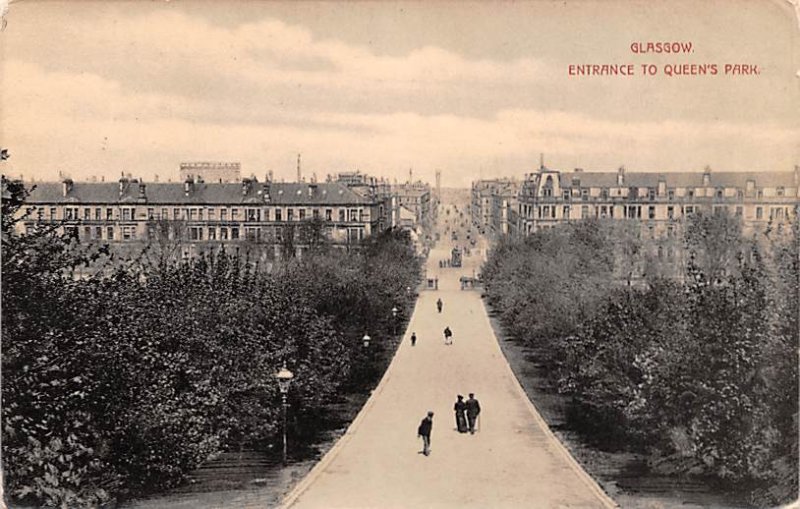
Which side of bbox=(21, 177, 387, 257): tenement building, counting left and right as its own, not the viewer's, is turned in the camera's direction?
front

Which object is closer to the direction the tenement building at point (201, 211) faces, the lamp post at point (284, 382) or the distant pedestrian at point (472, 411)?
the lamp post

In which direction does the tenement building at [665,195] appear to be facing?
toward the camera

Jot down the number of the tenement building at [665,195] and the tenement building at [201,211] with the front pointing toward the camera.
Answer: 2

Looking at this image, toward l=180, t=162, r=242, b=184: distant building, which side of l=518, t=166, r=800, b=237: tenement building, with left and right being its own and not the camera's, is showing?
right

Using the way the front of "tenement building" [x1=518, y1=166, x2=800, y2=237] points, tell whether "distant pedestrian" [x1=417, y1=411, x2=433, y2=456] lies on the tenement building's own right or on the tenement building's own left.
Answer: on the tenement building's own right

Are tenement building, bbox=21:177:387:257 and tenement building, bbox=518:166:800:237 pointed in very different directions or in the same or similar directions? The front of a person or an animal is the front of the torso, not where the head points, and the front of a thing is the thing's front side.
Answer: same or similar directions
